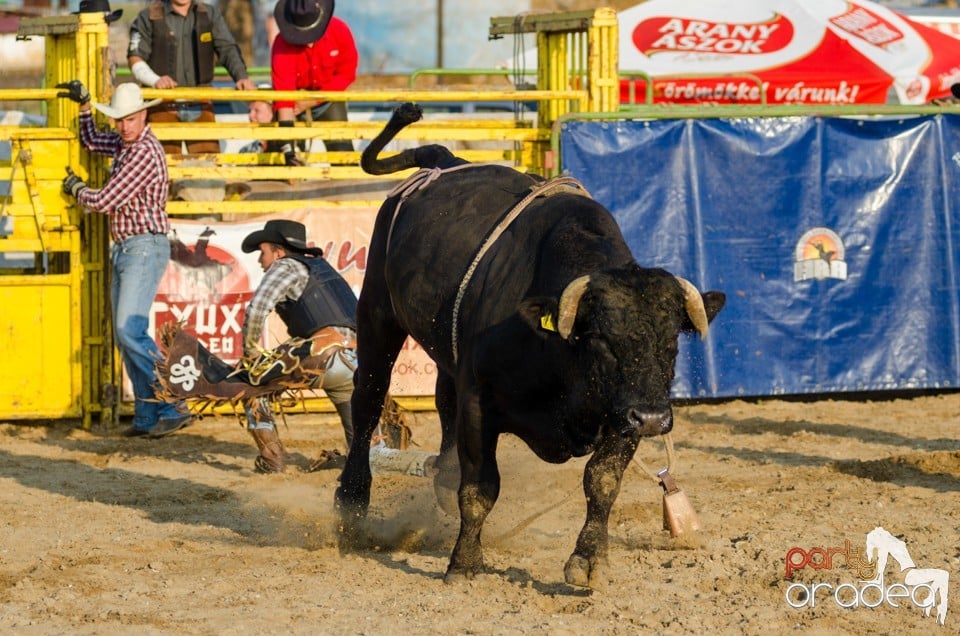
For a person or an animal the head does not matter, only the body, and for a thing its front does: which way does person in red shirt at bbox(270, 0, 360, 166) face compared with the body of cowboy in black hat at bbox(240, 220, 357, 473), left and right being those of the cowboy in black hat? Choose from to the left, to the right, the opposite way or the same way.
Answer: to the left

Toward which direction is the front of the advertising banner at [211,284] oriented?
toward the camera

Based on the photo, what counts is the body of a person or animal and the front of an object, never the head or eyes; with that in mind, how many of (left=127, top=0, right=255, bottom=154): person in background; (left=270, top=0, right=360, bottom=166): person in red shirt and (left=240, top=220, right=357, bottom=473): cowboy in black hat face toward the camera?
2

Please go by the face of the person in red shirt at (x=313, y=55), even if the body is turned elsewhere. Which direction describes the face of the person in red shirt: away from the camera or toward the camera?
toward the camera

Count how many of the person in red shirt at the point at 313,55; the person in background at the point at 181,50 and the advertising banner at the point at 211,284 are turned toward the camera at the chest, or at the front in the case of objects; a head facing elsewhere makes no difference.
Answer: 3

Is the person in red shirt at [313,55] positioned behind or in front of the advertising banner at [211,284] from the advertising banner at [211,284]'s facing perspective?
behind

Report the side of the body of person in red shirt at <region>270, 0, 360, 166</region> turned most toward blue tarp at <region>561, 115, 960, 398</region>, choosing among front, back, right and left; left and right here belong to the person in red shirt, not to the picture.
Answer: left

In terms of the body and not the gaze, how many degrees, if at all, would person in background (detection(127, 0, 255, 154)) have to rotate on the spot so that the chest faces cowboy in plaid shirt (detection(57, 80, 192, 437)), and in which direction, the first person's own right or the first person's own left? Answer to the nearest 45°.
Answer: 0° — they already face them

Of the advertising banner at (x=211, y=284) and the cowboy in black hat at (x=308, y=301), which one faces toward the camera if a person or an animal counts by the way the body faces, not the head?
the advertising banner

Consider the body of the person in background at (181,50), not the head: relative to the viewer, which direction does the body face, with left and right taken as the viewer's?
facing the viewer

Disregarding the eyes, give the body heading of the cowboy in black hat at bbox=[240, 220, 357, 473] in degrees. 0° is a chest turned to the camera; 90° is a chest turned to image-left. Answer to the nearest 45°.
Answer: approximately 90°

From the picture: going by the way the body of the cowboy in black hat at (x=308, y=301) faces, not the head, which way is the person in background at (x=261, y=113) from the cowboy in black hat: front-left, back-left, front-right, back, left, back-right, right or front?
right
